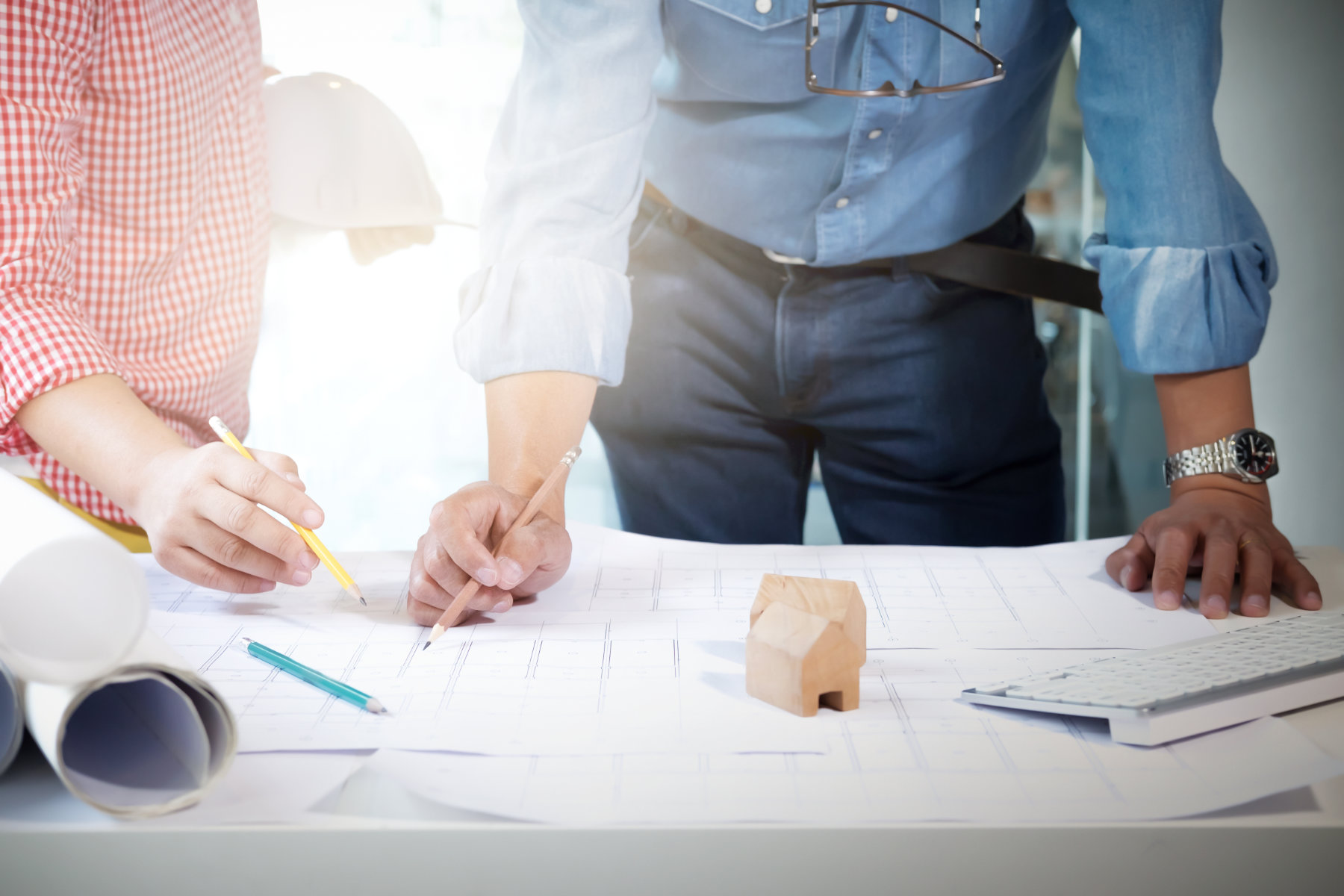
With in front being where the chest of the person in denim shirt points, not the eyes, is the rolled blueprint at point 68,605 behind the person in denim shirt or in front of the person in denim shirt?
in front

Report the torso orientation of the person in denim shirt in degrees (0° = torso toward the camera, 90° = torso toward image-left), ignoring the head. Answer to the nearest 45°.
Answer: approximately 0°

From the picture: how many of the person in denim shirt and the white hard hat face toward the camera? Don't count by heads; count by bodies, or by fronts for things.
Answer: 1

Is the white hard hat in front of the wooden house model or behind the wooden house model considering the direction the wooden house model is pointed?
behind

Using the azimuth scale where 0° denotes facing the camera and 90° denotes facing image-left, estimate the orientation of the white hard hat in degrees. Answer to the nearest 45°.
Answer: approximately 270°

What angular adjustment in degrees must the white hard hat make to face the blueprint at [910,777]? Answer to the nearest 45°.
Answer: approximately 90° to its right
